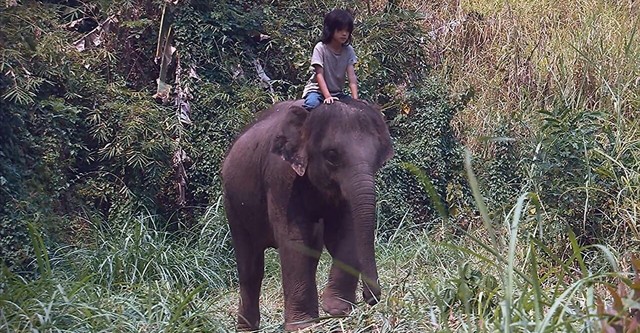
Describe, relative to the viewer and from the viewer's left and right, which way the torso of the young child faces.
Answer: facing the viewer and to the right of the viewer
